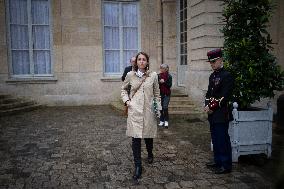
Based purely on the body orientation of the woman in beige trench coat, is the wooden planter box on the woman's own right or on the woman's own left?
on the woman's own left

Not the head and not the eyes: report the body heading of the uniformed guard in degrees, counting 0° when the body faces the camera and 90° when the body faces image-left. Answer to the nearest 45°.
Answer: approximately 45°

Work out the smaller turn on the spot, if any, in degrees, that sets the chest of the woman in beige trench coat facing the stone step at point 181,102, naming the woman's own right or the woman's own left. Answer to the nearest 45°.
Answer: approximately 180°

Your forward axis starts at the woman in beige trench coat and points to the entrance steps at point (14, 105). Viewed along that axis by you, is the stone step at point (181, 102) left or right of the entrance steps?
right

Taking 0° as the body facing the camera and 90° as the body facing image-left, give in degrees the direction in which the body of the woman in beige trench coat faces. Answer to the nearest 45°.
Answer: approximately 0°

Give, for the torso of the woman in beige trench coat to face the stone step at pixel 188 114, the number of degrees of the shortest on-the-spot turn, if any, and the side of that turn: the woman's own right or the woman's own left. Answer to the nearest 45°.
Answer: approximately 180°

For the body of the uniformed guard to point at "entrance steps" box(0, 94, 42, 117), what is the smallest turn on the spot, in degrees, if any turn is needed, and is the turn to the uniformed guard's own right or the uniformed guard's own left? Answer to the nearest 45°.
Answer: approximately 90° to the uniformed guard's own right

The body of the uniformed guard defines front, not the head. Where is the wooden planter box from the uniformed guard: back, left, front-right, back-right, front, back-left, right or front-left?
back
